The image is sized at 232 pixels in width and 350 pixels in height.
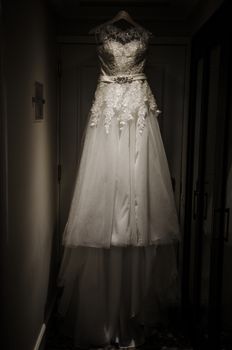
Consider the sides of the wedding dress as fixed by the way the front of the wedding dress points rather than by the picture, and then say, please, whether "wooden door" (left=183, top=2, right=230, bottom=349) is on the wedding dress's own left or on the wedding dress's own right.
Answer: on the wedding dress's own left

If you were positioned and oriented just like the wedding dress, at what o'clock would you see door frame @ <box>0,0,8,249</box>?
The door frame is roughly at 1 o'clock from the wedding dress.

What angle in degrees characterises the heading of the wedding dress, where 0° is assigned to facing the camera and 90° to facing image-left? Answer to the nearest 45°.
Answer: approximately 0°
